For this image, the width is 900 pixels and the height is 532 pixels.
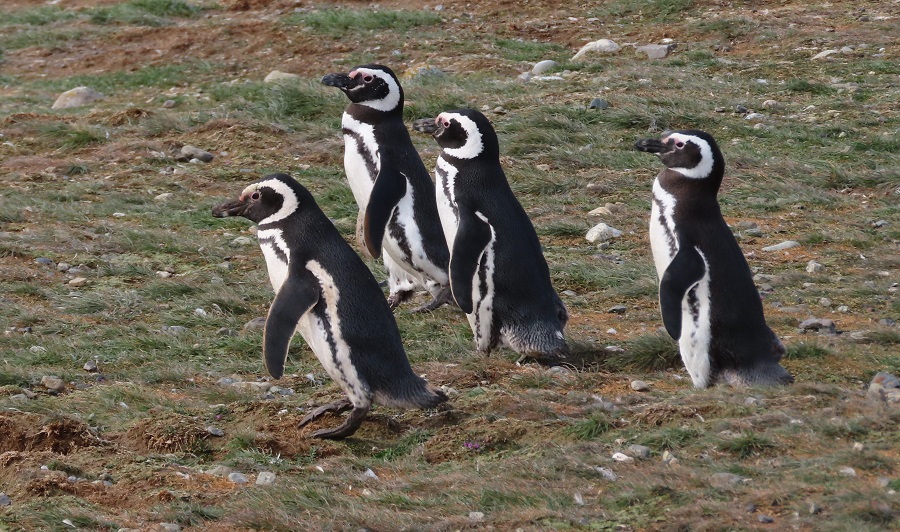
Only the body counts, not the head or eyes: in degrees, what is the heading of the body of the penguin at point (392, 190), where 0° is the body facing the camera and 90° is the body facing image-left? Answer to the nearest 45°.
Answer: approximately 90°

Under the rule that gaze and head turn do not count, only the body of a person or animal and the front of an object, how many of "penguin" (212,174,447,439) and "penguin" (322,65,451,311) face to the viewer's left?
2

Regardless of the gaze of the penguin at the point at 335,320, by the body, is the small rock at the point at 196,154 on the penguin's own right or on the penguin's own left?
on the penguin's own right

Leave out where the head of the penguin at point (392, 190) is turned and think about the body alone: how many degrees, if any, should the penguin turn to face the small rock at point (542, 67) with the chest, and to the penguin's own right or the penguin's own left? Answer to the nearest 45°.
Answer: approximately 90° to the penguin's own right

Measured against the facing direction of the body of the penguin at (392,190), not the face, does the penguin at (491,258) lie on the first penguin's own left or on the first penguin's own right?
on the first penguin's own left

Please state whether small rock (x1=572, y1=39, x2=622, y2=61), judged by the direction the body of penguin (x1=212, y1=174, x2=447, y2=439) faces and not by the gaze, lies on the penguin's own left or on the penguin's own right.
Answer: on the penguin's own right

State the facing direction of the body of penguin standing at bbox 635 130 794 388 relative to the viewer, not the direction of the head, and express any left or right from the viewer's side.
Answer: facing to the left of the viewer

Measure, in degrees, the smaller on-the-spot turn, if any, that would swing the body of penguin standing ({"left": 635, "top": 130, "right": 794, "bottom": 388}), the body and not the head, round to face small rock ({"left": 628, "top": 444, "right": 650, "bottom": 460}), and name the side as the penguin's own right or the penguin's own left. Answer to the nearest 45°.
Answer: approximately 90° to the penguin's own left

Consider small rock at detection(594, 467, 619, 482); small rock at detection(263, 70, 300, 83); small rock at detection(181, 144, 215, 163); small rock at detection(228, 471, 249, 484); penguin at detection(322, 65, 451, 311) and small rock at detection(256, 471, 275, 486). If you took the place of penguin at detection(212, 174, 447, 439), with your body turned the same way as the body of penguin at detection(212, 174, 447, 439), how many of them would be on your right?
3

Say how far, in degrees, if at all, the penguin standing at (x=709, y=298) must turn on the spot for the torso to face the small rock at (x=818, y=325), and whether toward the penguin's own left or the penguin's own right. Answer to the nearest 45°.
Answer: approximately 135° to the penguin's own right

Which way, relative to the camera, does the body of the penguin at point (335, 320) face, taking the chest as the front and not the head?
to the viewer's left
